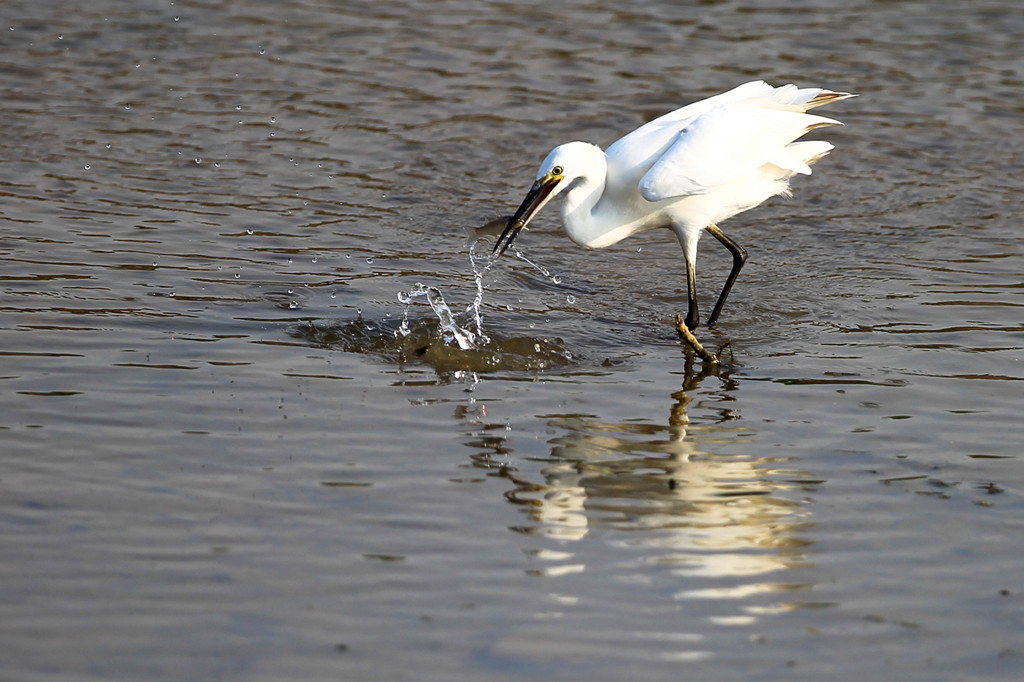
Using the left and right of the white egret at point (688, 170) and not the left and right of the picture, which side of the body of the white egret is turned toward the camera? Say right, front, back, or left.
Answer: left

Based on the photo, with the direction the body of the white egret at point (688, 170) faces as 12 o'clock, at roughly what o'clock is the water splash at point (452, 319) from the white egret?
The water splash is roughly at 11 o'clock from the white egret.

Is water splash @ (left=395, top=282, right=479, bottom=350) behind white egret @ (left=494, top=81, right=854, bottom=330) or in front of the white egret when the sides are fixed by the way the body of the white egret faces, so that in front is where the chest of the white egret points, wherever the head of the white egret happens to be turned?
in front
